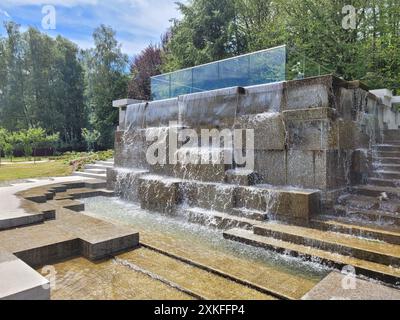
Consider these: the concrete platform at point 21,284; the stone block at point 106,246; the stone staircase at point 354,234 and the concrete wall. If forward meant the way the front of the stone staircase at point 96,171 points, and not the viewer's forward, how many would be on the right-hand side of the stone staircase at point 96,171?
0

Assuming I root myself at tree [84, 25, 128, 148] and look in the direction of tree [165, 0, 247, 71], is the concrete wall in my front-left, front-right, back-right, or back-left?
front-right

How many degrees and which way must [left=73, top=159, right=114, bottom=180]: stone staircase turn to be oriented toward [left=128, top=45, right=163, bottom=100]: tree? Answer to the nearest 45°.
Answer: approximately 135° to its right

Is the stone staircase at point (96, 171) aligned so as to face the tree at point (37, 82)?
no

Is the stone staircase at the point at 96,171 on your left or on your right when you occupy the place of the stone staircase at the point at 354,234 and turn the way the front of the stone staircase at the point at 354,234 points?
on your right

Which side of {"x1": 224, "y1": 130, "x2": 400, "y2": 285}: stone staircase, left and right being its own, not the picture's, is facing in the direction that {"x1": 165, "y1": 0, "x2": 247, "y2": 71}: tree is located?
right

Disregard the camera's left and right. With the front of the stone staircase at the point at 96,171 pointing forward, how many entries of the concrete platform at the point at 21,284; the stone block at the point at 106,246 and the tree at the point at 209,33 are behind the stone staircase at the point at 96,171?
1

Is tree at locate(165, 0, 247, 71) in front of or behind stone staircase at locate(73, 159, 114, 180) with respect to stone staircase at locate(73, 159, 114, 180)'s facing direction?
behind

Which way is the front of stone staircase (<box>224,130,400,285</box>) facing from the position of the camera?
facing the viewer and to the left of the viewer

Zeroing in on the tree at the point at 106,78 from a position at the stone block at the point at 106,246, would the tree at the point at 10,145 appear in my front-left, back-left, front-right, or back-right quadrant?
front-left

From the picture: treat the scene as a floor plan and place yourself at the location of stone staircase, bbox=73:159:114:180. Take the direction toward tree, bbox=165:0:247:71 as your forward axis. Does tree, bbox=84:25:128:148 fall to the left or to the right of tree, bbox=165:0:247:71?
left

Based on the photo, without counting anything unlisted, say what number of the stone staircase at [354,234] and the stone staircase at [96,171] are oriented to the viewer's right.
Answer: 0

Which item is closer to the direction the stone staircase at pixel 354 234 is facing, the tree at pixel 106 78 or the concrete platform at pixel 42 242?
the concrete platform

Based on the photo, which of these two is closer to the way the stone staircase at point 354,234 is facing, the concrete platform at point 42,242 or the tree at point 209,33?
the concrete platform

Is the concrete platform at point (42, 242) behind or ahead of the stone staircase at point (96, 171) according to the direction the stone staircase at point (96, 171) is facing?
ahead

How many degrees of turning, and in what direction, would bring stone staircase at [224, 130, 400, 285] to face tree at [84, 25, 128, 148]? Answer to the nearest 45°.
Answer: approximately 90° to its right

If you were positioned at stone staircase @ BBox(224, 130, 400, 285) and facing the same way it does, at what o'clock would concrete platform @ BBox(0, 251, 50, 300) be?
The concrete platform is roughly at 12 o'clock from the stone staircase.
